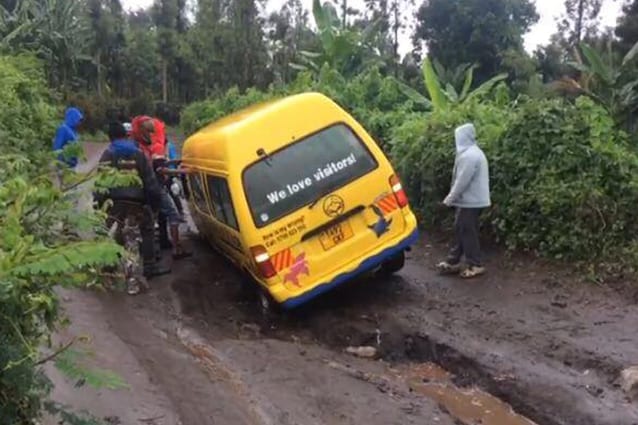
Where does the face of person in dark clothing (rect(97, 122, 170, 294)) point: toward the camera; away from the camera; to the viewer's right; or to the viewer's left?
away from the camera

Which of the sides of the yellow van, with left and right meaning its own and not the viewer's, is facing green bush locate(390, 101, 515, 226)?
right

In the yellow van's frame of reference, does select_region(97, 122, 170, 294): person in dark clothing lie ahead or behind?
ahead

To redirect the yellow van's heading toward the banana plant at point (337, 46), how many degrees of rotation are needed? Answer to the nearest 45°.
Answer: approximately 45° to its right

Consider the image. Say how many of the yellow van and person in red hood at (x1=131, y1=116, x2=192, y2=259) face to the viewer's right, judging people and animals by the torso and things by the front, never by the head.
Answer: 1

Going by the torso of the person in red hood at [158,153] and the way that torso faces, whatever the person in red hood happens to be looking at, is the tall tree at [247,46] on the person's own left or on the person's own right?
on the person's own left

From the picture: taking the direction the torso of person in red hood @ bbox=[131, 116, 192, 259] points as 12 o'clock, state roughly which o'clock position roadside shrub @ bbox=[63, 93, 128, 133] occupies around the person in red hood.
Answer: The roadside shrub is roughly at 9 o'clock from the person in red hood.

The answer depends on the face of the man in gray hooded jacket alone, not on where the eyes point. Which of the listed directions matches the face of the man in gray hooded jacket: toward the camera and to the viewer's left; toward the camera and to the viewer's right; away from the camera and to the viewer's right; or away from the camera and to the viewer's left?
away from the camera and to the viewer's left

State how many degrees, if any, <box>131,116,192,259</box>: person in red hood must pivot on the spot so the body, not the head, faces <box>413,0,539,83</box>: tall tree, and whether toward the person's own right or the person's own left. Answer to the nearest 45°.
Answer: approximately 45° to the person's own left

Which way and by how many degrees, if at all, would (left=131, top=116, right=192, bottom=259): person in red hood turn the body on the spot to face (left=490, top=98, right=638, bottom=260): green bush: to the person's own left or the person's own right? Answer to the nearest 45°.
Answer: approximately 45° to the person's own right

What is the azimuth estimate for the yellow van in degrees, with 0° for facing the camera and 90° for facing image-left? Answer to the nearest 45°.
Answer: approximately 135°

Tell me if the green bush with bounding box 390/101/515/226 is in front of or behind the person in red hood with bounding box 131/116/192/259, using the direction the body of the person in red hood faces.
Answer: in front

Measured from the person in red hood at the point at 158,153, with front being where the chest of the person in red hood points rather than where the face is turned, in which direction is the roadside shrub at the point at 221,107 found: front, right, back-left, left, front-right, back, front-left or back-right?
left

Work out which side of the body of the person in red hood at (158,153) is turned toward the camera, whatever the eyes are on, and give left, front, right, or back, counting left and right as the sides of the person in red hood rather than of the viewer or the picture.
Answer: right

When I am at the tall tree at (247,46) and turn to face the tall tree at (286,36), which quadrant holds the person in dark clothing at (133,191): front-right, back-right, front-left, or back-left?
back-right
